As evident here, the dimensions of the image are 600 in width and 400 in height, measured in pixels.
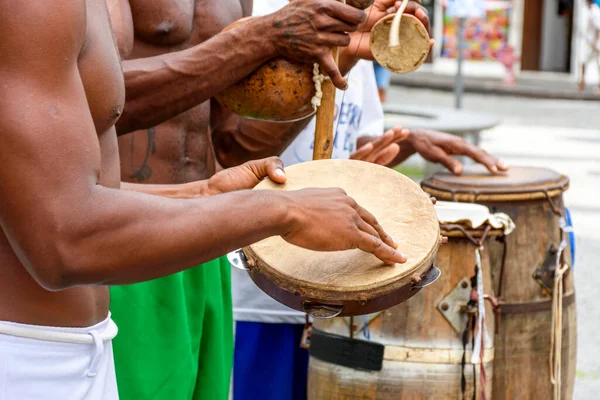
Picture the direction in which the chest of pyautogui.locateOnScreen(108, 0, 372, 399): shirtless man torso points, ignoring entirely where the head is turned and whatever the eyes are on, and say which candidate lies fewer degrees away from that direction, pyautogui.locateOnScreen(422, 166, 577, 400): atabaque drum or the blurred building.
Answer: the atabaque drum

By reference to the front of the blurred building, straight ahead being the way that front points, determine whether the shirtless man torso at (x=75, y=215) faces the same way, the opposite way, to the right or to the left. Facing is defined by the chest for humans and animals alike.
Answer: to the left

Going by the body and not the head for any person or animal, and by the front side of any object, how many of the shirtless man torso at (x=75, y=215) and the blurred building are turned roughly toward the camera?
1

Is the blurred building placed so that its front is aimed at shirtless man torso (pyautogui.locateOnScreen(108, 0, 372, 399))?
yes

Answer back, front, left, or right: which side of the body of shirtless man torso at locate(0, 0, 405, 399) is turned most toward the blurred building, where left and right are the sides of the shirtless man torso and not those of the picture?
left

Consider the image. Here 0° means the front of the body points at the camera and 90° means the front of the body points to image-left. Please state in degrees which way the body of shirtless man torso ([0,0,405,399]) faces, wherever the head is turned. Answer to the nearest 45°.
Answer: approximately 270°

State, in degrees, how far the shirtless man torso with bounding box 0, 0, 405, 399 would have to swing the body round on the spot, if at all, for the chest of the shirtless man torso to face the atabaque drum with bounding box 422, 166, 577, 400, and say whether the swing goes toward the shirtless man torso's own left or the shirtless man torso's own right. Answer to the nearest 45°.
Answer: approximately 45° to the shirtless man torso's own left

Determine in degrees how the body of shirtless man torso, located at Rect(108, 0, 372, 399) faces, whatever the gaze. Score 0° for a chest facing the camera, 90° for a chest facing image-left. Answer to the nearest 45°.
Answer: approximately 315°

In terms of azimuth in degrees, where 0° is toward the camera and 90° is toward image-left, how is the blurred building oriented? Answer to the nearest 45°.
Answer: approximately 0°

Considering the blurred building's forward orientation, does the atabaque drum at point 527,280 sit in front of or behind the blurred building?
in front
